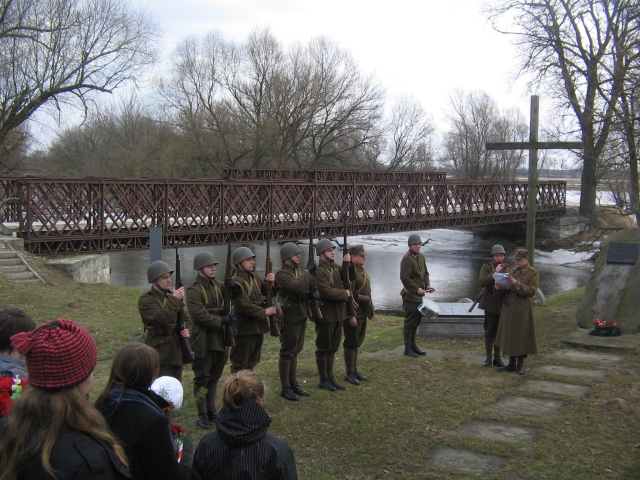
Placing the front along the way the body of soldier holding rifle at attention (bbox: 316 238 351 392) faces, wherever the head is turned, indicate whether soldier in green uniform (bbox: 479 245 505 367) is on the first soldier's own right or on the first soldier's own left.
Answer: on the first soldier's own left

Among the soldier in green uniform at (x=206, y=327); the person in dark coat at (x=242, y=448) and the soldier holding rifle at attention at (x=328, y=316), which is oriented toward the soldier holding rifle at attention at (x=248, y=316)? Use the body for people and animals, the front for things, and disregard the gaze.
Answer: the person in dark coat

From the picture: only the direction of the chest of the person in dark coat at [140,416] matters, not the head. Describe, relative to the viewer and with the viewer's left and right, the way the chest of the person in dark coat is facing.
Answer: facing away from the viewer and to the right of the viewer

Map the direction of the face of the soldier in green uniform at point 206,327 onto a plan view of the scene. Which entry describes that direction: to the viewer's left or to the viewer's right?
to the viewer's right

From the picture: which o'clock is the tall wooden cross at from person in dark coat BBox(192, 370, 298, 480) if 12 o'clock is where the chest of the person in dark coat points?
The tall wooden cross is roughly at 1 o'clock from the person in dark coat.

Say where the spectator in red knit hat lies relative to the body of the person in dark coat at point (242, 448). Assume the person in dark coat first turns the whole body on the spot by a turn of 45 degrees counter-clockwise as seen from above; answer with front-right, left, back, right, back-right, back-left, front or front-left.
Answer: left

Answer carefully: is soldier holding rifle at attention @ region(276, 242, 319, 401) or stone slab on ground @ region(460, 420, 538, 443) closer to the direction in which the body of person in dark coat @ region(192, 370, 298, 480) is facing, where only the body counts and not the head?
the soldier holding rifle at attention

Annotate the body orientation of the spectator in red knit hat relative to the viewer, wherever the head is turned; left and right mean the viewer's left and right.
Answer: facing away from the viewer and to the right of the viewer

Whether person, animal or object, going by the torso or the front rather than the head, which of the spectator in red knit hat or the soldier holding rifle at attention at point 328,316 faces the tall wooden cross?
the spectator in red knit hat
